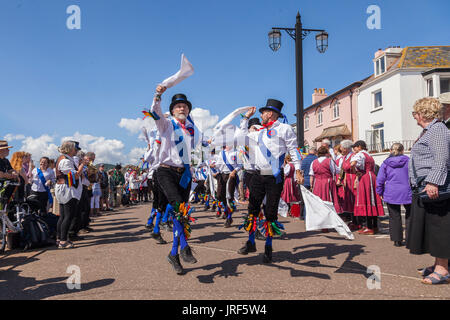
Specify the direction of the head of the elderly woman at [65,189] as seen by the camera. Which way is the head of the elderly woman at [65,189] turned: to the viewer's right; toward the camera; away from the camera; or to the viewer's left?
to the viewer's right

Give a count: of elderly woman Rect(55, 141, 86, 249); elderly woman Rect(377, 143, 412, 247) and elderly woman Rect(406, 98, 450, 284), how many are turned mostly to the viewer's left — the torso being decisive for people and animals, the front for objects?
1

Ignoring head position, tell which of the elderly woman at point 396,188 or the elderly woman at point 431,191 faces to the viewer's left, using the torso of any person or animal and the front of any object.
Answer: the elderly woman at point 431,191

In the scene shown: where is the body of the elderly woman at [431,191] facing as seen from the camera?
to the viewer's left

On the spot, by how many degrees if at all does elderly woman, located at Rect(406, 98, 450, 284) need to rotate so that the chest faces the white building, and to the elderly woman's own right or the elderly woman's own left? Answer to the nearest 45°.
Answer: approximately 90° to the elderly woman's own right

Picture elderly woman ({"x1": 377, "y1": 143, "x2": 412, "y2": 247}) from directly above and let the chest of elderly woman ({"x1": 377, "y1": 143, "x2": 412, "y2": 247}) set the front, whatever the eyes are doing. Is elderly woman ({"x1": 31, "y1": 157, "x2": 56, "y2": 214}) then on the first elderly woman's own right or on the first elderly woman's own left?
on the first elderly woman's own left

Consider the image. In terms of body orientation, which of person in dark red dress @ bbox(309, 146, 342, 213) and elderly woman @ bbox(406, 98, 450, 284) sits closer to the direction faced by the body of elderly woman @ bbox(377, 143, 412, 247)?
the person in dark red dress

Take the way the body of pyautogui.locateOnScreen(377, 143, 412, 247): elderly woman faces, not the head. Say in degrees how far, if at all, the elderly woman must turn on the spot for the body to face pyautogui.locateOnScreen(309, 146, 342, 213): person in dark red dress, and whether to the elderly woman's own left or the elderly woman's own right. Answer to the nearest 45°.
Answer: approximately 45° to the elderly woman's own left

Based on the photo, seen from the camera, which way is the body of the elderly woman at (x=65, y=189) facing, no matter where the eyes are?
to the viewer's right

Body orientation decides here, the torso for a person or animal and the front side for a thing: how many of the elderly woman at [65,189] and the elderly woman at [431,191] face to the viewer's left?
1

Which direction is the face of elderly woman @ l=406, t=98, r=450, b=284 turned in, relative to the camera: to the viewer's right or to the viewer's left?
to the viewer's left

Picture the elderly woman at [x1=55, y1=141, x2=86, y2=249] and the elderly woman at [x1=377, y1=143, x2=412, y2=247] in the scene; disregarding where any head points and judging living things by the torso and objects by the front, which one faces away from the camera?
the elderly woman at [x1=377, y1=143, x2=412, y2=247]

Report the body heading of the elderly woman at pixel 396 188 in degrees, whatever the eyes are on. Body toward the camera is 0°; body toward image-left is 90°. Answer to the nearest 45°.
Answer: approximately 180°
